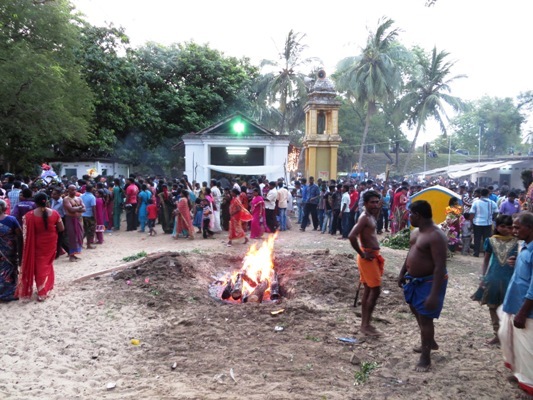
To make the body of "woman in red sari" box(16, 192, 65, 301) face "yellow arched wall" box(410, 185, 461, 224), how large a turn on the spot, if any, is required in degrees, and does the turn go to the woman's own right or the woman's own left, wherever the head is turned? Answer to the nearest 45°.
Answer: approximately 90° to the woman's own right

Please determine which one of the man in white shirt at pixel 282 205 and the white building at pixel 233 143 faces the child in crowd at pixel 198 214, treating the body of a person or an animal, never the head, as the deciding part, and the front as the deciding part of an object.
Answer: the white building

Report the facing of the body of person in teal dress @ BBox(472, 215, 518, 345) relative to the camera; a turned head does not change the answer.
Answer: toward the camera

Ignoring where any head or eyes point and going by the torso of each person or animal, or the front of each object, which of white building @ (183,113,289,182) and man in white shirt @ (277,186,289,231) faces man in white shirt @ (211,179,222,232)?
the white building

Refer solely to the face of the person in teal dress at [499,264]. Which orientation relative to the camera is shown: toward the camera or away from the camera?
toward the camera

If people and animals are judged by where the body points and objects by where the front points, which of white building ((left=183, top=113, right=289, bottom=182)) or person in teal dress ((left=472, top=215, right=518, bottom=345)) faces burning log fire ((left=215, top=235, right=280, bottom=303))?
the white building

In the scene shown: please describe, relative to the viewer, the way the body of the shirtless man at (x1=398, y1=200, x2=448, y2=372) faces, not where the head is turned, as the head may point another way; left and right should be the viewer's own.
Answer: facing the viewer and to the left of the viewer

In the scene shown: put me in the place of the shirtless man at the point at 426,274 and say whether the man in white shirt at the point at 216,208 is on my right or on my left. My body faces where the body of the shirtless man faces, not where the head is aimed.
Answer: on my right

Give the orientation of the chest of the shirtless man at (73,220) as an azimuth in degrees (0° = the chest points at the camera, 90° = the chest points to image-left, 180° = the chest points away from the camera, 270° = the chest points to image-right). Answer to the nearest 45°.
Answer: approximately 315°

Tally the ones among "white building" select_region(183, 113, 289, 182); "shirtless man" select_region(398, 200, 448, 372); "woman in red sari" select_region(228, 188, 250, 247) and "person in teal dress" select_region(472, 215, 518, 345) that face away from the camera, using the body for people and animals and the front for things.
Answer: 0

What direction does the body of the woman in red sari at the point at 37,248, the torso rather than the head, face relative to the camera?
away from the camera
